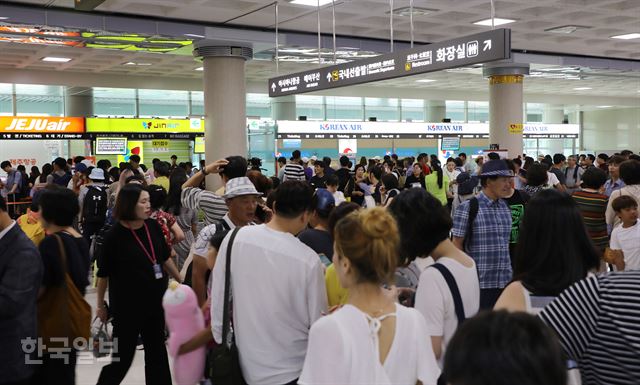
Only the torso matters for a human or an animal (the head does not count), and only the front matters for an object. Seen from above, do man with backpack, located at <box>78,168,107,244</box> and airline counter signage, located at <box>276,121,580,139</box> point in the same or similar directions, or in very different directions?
very different directions

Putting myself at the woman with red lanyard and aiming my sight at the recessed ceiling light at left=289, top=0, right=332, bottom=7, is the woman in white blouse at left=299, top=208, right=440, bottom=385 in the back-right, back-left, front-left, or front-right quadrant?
back-right

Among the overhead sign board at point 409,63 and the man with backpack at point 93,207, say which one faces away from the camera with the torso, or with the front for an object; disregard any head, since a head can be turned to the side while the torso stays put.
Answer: the man with backpack

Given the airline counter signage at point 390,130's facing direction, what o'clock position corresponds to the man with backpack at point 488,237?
The man with backpack is roughly at 12 o'clock from the airline counter signage.

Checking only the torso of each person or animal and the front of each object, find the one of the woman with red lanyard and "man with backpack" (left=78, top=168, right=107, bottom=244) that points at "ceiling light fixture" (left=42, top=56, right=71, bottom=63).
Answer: the man with backpack

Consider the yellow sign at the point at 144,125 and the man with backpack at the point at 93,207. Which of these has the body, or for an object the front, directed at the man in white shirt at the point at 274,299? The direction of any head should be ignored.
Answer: the yellow sign

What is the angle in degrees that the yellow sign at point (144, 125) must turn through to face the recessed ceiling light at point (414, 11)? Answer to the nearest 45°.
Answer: approximately 45° to its left

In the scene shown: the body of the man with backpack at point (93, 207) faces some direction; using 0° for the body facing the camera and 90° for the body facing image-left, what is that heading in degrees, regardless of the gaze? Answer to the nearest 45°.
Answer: approximately 180°

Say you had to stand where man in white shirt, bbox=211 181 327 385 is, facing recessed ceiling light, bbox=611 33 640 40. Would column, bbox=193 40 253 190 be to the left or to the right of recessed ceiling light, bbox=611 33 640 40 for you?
left

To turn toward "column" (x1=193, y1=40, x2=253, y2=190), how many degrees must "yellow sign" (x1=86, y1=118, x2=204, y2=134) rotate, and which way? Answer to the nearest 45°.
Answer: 0° — it already faces it

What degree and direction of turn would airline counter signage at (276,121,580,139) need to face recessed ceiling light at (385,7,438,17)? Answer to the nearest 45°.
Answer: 0° — it already faces it

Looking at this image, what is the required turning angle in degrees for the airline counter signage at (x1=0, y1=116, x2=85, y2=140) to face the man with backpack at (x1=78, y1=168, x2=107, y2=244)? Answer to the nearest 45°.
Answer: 0° — it already faces them

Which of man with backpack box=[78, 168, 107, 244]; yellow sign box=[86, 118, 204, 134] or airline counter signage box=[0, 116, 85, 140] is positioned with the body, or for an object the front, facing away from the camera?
the man with backpack
